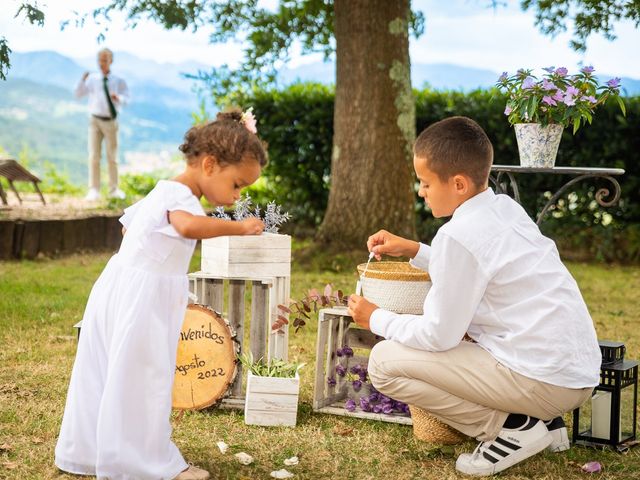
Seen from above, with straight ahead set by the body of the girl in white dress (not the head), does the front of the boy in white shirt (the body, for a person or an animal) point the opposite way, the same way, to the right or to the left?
the opposite way

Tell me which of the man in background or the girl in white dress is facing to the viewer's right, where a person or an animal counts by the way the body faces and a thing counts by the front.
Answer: the girl in white dress

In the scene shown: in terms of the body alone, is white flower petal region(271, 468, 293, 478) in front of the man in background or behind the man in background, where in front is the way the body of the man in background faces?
in front

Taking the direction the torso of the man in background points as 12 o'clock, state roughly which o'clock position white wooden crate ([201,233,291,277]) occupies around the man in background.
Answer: The white wooden crate is roughly at 12 o'clock from the man in background.

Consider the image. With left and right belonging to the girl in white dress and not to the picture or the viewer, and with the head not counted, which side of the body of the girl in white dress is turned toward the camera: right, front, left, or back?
right

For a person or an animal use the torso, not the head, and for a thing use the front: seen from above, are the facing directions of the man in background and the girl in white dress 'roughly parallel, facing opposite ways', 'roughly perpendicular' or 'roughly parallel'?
roughly perpendicular

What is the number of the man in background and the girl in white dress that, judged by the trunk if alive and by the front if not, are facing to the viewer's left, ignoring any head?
0

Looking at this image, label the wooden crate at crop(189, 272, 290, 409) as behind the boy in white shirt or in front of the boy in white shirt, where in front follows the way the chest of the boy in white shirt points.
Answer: in front

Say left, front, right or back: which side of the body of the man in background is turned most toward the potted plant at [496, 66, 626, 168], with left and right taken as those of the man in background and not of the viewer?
front

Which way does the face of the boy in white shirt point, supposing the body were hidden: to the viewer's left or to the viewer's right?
to the viewer's left

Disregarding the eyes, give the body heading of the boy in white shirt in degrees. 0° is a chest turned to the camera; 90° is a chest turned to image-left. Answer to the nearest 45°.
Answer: approximately 90°

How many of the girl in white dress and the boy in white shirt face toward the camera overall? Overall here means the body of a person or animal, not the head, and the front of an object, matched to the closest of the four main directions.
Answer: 0

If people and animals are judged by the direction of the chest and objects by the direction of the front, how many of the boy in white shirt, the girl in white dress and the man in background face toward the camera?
1

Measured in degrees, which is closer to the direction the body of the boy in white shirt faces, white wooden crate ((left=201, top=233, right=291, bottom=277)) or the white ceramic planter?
the white wooden crate

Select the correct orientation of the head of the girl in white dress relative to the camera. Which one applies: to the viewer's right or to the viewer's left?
to the viewer's right
